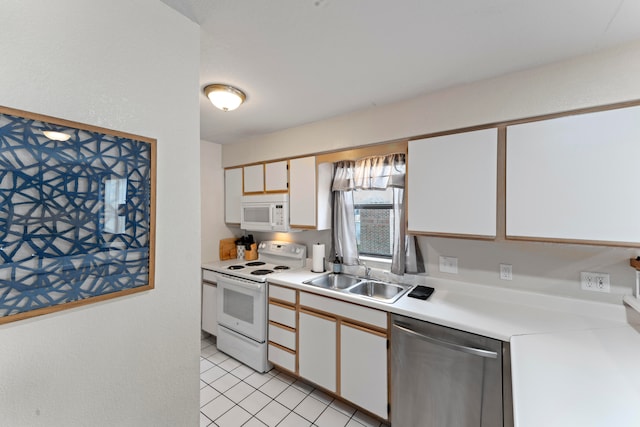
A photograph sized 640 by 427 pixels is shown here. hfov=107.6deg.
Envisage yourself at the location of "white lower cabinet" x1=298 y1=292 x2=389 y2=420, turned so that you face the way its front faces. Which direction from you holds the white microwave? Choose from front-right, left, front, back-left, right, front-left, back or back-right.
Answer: right

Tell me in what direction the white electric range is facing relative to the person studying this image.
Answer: facing the viewer and to the left of the viewer

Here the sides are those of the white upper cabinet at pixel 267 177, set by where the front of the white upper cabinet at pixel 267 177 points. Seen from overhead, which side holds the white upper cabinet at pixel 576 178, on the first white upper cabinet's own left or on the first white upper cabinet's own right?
on the first white upper cabinet's own left

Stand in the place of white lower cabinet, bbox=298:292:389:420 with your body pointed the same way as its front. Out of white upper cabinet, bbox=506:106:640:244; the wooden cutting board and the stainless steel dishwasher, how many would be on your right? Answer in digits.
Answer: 1

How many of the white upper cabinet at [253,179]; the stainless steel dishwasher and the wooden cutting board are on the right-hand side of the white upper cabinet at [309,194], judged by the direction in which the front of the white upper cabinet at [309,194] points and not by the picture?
2

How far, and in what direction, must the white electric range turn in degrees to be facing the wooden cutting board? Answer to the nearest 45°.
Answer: approximately 135° to its right

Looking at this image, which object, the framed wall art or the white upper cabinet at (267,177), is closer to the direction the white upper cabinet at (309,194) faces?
the framed wall art

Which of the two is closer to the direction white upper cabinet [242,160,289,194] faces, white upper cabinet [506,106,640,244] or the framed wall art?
the framed wall art

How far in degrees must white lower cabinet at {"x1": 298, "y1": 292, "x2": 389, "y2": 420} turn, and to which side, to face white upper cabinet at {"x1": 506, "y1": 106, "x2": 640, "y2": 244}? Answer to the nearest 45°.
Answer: approximately 135° to its left

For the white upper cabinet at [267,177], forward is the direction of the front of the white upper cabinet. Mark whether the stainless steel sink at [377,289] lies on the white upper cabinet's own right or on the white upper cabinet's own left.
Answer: on the white upper cabinet's own left

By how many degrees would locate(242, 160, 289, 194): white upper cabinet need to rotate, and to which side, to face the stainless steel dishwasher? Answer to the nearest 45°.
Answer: approximately 90° to its left
